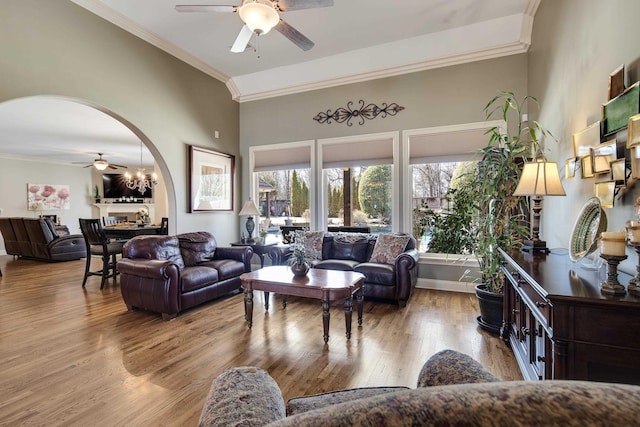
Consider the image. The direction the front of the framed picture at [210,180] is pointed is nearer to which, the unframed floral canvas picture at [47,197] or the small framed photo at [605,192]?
the small framed photo

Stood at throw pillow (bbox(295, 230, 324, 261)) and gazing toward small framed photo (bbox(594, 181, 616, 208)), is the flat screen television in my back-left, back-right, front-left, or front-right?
back-right

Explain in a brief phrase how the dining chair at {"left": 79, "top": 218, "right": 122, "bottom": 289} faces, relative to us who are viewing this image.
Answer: facing away from the viewer and to the right of the viewer

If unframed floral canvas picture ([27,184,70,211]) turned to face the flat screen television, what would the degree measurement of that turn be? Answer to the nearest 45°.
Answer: approximately 45° to its left

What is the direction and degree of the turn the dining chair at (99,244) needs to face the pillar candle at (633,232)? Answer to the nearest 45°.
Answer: approximately 135° to its right

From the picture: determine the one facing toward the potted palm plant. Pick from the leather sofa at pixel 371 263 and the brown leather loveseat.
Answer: the brown leather loveseat

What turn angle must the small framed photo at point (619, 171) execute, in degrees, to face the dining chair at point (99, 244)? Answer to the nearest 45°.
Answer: approximately 45° to its right

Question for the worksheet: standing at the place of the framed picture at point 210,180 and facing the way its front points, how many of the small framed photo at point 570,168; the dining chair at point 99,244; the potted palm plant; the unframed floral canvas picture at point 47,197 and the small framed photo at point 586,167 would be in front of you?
3

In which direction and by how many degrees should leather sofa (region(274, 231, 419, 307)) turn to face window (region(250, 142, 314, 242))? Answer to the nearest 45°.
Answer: approximately 90° to its right

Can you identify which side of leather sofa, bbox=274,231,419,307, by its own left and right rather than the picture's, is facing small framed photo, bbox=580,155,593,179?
left

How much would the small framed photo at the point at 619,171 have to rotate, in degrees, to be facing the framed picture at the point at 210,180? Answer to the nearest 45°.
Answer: approximately 45° to its right

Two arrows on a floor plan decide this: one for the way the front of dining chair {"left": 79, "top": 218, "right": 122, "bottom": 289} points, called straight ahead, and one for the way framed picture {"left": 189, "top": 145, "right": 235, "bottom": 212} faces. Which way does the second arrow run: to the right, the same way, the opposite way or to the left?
to the right
